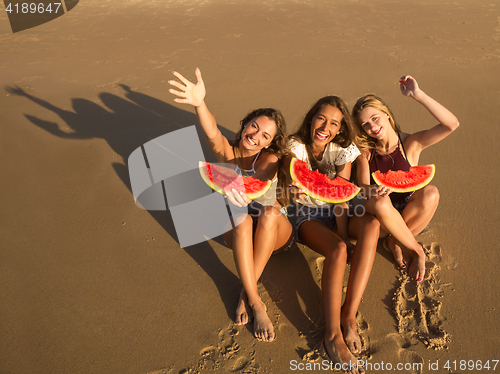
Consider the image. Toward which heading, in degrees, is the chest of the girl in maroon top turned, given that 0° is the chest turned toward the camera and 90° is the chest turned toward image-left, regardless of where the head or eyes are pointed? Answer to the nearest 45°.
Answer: approximately 0°
